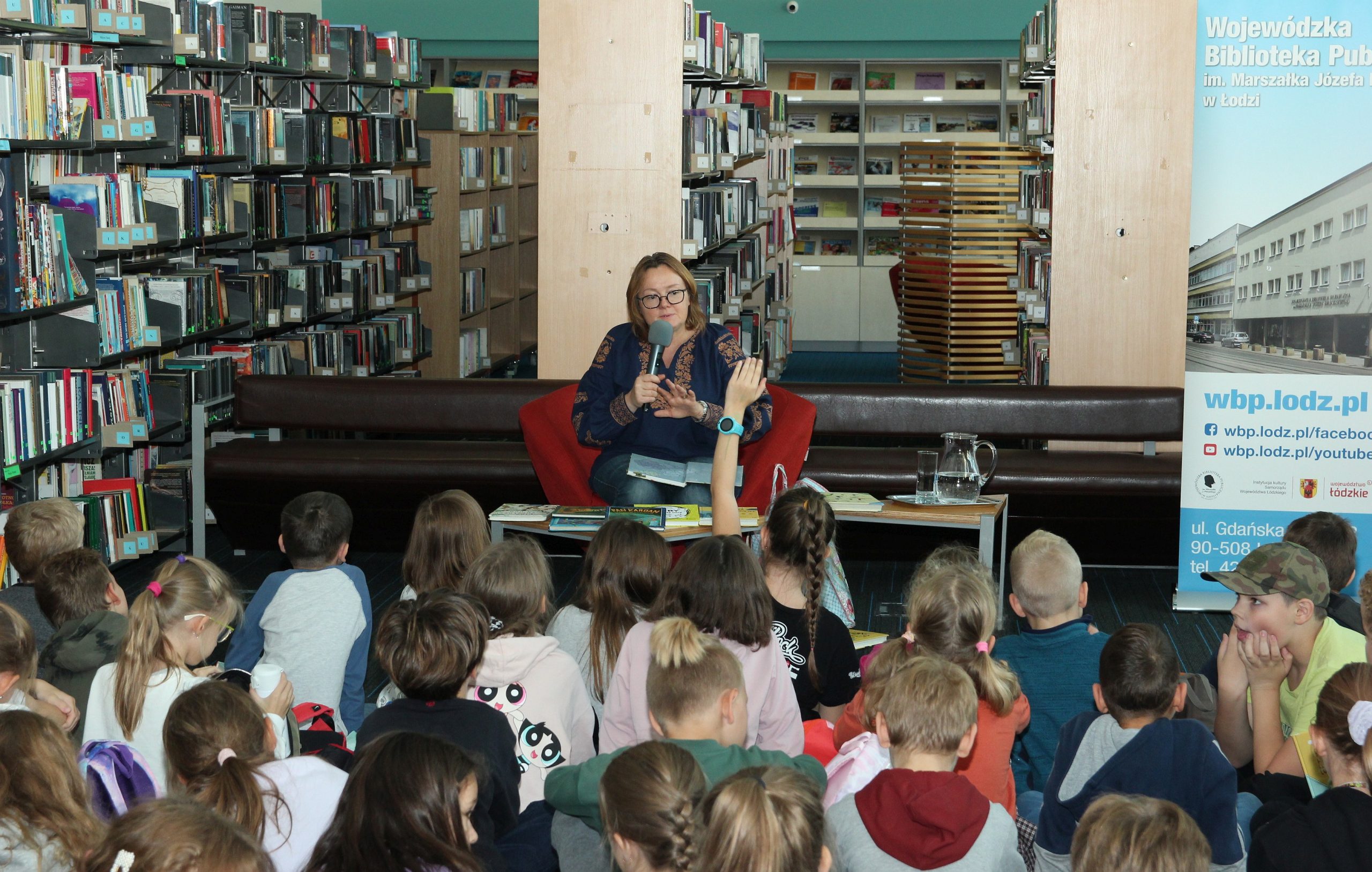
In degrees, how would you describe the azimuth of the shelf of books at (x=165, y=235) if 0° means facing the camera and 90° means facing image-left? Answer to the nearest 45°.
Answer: approximately 315°

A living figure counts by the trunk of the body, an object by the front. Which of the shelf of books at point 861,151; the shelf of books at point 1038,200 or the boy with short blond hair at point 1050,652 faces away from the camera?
the boy with short blond hair

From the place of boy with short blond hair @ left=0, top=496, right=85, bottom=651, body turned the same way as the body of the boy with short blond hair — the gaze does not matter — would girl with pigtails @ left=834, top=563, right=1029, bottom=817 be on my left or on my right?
on my right

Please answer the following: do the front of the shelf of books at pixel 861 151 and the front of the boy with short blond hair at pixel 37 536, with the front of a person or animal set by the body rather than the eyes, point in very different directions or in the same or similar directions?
very different directions

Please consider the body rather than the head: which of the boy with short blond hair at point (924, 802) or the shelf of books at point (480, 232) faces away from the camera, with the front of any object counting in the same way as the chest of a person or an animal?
the boy with short blond hair

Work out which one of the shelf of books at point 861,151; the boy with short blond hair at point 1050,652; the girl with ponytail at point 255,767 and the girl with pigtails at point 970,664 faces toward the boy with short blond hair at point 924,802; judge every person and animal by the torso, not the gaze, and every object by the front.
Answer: the shelf of books

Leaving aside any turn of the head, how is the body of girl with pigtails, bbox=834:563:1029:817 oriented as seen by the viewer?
away from the camera

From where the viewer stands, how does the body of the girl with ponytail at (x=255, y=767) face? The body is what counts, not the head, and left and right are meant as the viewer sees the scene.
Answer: facing away from the viewer

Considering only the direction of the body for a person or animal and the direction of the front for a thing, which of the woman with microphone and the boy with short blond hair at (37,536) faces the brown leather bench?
the boy with short blond hair

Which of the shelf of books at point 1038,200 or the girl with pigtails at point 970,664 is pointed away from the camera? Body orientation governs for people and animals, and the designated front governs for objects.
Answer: the girl with pigtails

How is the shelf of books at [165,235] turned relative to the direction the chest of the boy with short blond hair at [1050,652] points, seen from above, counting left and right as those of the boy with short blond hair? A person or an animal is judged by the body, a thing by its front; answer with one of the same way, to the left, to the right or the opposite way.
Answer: to the right

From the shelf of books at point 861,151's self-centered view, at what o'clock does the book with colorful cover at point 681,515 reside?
The book with colorful cover is roughly at 12 o'clock from the shelf of books.
